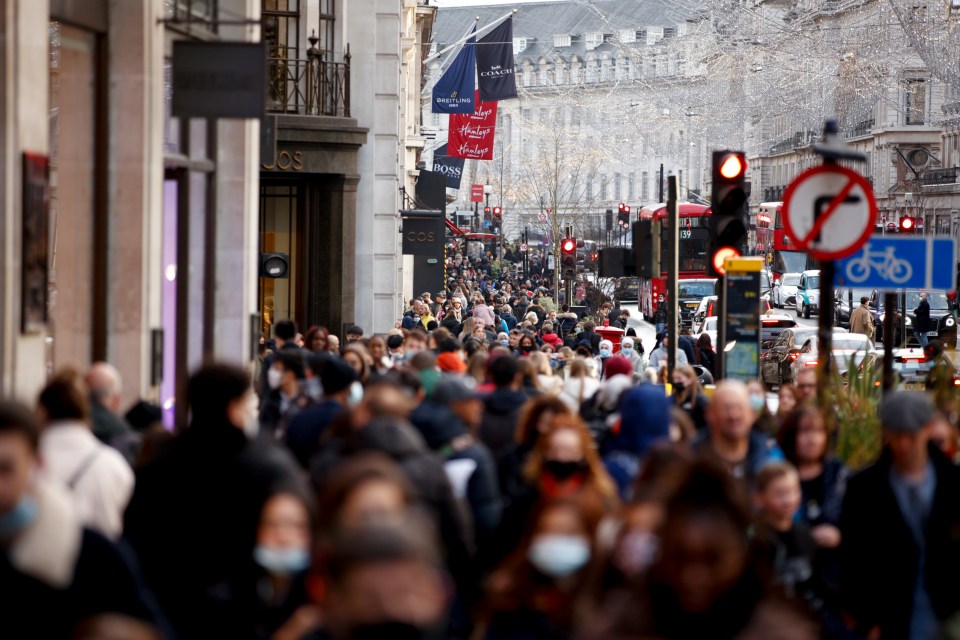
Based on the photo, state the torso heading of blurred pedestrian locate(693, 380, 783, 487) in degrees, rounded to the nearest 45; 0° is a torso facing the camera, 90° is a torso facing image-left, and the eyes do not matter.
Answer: approximately 0°

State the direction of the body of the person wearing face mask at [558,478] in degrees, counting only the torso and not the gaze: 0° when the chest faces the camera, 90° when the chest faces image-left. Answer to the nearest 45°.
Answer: approximately 0°

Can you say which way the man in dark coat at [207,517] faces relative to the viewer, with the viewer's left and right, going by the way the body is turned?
facing away from the viewer and to the right of the viewer

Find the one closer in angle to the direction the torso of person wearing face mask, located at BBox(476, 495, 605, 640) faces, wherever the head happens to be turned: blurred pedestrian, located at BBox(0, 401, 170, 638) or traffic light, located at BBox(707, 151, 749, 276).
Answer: the blurred pedestrian

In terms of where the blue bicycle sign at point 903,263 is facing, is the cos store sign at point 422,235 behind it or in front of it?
behind

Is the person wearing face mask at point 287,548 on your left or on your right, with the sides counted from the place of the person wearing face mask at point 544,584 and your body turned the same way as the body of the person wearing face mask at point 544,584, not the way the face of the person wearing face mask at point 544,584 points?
on your right

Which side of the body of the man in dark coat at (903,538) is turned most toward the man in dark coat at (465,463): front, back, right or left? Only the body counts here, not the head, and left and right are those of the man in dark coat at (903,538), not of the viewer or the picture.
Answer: right

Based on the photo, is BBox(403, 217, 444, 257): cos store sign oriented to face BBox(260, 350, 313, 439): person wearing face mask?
yes
